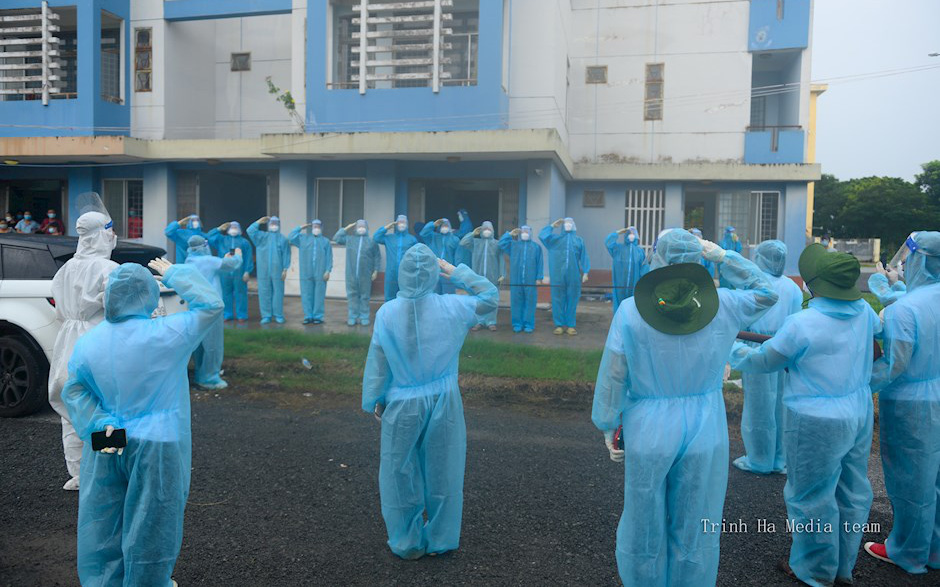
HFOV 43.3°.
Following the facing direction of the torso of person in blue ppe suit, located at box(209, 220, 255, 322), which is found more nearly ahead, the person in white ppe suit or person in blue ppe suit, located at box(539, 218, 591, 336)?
the person in white ppe suit

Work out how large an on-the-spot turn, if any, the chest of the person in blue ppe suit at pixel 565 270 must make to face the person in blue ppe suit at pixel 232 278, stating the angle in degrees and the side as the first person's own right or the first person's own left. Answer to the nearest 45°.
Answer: approximately 90° to the first person's own right

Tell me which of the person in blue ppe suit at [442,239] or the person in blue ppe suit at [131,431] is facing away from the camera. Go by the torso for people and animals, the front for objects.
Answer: the person in blue ppe suit at [131,431]

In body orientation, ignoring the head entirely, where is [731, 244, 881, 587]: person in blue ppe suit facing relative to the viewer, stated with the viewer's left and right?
facing away from the viewer and to the left of the viewer

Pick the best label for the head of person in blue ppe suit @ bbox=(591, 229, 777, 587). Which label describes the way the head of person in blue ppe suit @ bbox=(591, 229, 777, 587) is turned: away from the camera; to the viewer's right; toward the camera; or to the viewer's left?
away from the camera

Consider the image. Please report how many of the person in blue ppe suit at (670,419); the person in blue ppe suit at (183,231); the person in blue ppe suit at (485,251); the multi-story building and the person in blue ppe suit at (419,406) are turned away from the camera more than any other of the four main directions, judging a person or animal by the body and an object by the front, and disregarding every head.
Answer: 2

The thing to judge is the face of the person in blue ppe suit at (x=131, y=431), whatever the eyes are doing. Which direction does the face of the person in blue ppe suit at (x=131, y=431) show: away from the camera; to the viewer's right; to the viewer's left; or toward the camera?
away from the camera

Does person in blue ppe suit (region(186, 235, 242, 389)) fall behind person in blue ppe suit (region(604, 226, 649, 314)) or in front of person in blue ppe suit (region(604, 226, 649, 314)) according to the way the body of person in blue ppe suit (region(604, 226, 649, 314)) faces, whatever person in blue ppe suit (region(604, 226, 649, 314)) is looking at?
in front

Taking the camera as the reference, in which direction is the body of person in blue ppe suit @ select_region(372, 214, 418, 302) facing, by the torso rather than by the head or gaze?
toward the camera

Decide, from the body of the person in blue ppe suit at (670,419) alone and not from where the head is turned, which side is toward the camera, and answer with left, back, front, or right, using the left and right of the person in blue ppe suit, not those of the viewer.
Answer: back

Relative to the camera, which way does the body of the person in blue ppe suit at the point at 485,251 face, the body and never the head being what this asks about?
toward the camera

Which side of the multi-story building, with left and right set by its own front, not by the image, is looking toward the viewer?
front
